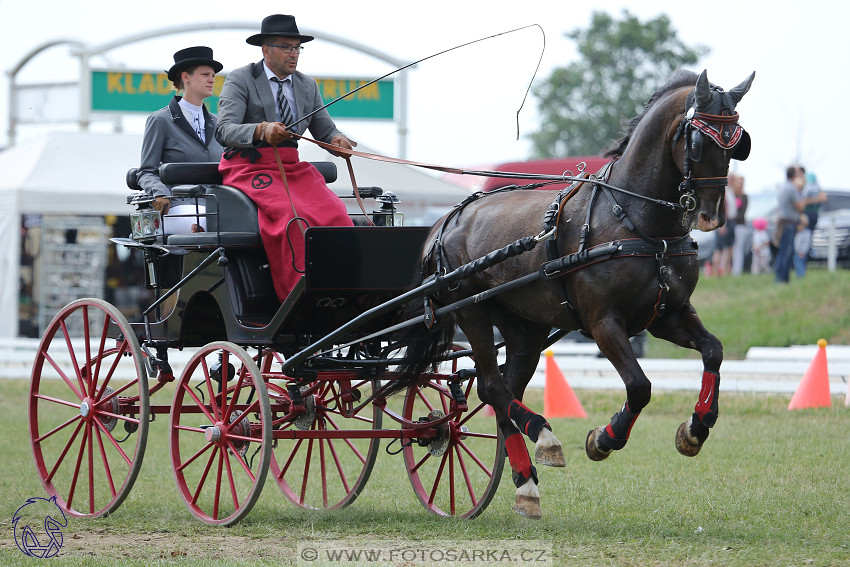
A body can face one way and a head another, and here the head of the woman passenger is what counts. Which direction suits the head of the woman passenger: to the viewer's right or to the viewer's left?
to the viewer's right

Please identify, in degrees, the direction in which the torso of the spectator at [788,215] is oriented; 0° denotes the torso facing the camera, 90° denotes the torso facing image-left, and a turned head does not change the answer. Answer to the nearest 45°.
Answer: approximately 270°

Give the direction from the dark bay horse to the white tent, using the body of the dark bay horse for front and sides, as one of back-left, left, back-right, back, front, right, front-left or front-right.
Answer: back

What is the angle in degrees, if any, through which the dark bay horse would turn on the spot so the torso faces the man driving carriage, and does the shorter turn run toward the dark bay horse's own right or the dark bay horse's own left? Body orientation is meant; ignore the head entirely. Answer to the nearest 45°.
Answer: approximately 180°

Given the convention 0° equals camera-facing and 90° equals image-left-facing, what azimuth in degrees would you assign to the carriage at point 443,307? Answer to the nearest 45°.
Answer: approximately 315°

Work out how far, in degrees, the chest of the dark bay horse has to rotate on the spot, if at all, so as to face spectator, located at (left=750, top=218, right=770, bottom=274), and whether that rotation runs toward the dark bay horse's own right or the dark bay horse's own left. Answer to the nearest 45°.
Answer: approximately 135° to the dark bay horse's own left

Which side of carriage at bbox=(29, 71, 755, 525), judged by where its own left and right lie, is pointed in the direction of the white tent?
back

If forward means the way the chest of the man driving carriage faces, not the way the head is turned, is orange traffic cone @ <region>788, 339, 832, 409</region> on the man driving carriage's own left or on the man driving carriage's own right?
on the man driving carriage's own left

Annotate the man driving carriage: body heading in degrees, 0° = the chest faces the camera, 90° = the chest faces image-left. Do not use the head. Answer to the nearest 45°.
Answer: approximately 315°

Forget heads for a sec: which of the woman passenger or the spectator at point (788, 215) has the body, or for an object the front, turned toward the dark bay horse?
the woman passenger
